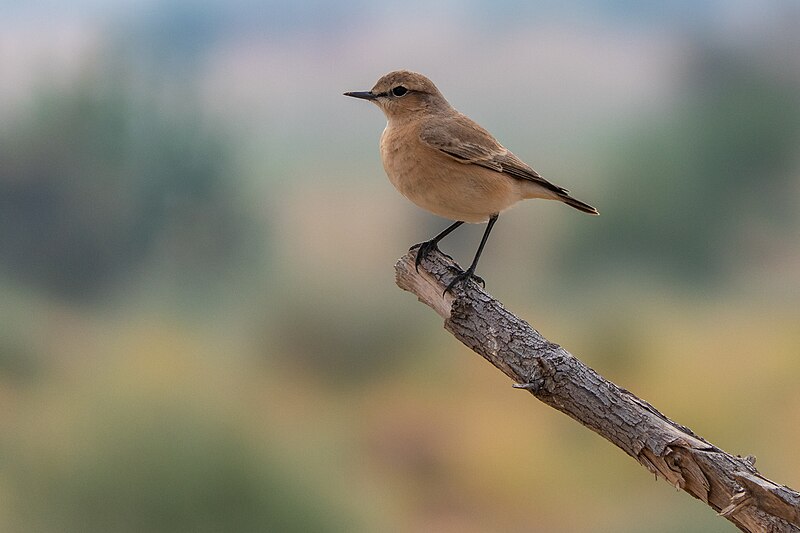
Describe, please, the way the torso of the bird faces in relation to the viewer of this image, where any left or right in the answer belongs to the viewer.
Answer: facing to the left of the viewer
